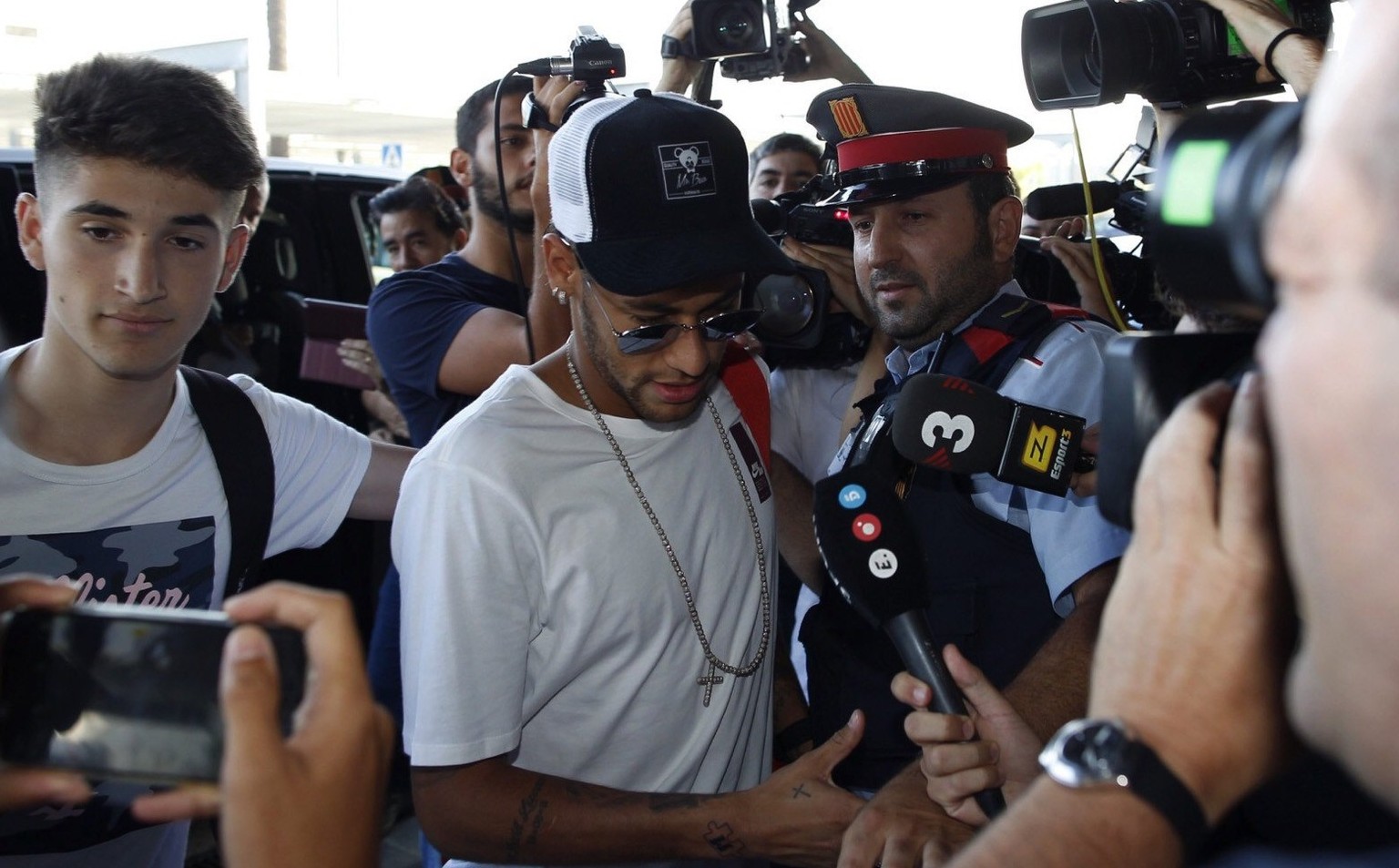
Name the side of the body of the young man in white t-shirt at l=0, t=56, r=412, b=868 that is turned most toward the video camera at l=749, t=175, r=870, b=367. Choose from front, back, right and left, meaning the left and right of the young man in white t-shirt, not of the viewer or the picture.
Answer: left

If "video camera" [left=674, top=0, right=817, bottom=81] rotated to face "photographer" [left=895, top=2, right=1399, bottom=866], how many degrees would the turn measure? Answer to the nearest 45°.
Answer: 0° — it already faces them

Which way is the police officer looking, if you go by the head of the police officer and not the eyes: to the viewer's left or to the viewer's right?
to the viewer's left

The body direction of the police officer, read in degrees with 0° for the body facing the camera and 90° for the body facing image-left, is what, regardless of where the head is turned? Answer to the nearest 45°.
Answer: approximately 45°

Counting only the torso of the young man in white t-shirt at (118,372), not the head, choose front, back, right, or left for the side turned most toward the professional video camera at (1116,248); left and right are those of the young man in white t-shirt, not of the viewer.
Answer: left
